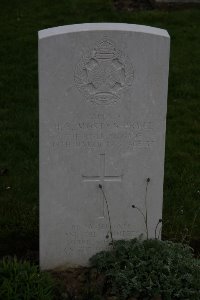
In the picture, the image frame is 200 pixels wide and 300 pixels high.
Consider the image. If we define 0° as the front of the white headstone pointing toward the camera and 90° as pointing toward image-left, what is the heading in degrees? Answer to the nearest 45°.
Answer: approximately 0°
